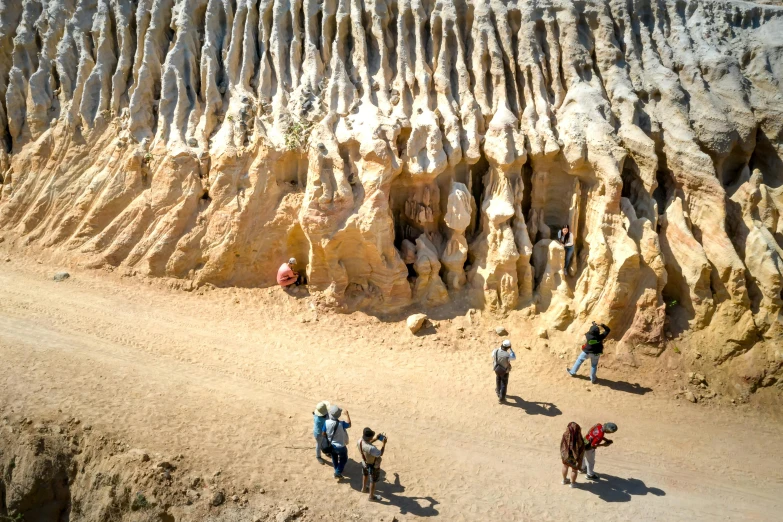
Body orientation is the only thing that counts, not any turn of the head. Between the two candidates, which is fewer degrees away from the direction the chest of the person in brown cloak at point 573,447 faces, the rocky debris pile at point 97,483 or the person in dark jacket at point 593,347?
the person in dark jacket

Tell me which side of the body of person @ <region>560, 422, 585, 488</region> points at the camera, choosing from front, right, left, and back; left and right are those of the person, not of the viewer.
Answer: back

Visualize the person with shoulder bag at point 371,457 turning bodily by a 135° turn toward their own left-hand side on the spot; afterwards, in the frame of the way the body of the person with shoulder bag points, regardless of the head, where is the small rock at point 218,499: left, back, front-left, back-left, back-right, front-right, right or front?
front

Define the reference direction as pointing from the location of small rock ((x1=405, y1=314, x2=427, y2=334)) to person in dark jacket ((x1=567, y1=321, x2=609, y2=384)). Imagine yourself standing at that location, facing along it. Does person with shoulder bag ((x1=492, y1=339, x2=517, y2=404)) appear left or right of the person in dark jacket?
right

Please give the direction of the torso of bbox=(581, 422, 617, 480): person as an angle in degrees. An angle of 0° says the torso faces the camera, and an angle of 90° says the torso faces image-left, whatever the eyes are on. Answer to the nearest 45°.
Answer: approximately 270°

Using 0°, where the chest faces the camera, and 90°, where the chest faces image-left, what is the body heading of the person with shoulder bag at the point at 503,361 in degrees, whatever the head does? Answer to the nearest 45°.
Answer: approximately 225°

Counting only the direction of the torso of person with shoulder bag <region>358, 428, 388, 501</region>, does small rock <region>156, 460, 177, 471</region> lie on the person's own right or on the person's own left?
on the person's own left

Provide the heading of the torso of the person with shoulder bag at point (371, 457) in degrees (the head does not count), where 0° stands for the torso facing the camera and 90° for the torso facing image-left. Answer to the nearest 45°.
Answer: approximately 225°

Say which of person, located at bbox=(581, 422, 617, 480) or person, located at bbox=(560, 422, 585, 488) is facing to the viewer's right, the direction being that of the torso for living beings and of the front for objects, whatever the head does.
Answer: person, located at bbox=(581, 422, 617, 480)

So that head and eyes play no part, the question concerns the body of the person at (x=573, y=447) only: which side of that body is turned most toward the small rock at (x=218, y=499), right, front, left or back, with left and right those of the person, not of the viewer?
left

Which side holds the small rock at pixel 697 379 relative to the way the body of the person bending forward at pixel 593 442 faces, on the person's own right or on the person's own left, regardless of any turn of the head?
on the person's own left
